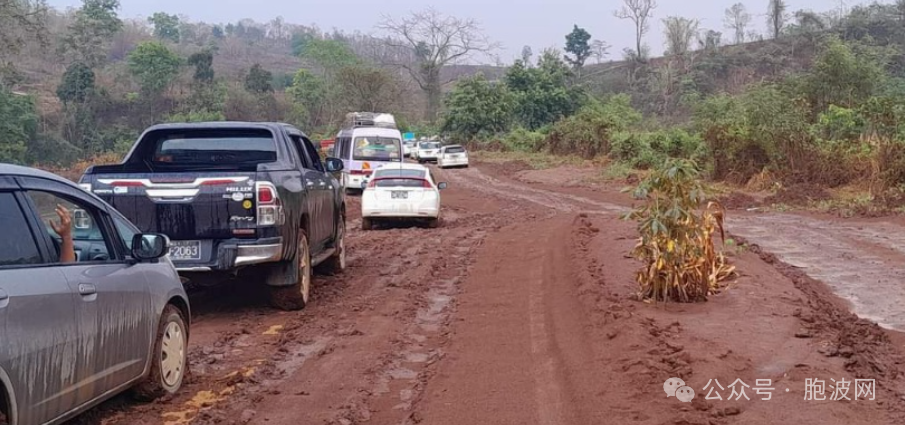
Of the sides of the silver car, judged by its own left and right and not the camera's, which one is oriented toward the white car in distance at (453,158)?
front

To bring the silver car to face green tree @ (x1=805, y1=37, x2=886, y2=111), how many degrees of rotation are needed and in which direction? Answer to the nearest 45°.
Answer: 0° — it already faces it

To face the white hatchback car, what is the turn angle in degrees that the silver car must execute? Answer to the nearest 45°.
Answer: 0° — it already faces it

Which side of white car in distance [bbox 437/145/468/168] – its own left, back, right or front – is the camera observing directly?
back

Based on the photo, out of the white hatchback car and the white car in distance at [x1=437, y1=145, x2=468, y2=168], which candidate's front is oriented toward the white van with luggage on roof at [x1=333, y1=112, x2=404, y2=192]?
the white hatchback car

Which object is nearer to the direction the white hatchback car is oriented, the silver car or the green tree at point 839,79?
the green tree

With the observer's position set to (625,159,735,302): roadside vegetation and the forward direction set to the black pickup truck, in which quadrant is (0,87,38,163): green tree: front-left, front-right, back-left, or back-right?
front-right

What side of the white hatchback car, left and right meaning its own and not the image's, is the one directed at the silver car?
back

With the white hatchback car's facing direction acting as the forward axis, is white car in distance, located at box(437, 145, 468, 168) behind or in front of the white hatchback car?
in front

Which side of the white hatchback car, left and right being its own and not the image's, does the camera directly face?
back

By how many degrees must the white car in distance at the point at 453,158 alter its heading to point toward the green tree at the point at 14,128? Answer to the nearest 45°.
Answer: approximately 135° to its left

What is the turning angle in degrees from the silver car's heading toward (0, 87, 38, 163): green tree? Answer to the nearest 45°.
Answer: approximately 45° to its left

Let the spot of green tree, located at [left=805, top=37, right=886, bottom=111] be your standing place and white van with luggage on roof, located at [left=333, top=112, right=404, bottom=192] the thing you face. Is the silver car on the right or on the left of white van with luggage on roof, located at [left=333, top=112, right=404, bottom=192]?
left

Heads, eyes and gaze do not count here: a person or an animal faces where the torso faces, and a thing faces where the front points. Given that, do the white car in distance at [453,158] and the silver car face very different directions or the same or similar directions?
same or similar directions

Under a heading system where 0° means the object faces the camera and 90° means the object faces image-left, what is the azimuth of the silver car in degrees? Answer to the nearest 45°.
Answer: approximately 225°

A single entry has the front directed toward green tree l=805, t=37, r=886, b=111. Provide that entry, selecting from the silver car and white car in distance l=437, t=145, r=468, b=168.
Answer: the silver car

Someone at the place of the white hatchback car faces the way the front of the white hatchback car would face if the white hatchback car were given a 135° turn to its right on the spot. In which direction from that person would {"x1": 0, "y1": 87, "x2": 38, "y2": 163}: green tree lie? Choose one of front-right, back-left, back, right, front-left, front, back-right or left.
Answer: back
